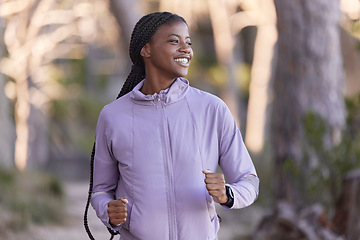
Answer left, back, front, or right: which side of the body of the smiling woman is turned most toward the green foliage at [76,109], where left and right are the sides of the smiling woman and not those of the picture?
back

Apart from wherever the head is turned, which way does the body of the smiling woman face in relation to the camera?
toward the camera

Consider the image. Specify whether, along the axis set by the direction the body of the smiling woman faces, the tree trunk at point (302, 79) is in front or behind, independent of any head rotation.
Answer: behind

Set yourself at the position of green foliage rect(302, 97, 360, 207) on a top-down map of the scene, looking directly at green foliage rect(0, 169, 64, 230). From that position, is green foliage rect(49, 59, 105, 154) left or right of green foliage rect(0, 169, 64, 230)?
right

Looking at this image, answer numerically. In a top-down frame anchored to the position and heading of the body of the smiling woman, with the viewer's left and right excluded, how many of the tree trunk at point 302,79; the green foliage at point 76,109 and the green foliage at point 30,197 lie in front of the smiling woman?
0

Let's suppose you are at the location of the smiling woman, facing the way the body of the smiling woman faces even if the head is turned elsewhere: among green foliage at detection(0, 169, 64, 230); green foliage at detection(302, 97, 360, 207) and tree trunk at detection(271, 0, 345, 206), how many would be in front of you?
0

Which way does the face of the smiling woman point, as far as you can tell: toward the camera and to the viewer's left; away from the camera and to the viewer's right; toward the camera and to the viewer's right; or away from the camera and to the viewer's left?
toward the camera and to the viewer's right

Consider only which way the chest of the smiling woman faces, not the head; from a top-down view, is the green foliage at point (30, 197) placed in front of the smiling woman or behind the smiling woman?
behind

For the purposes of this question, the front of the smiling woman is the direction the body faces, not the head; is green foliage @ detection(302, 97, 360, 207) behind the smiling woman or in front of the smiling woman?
behind
